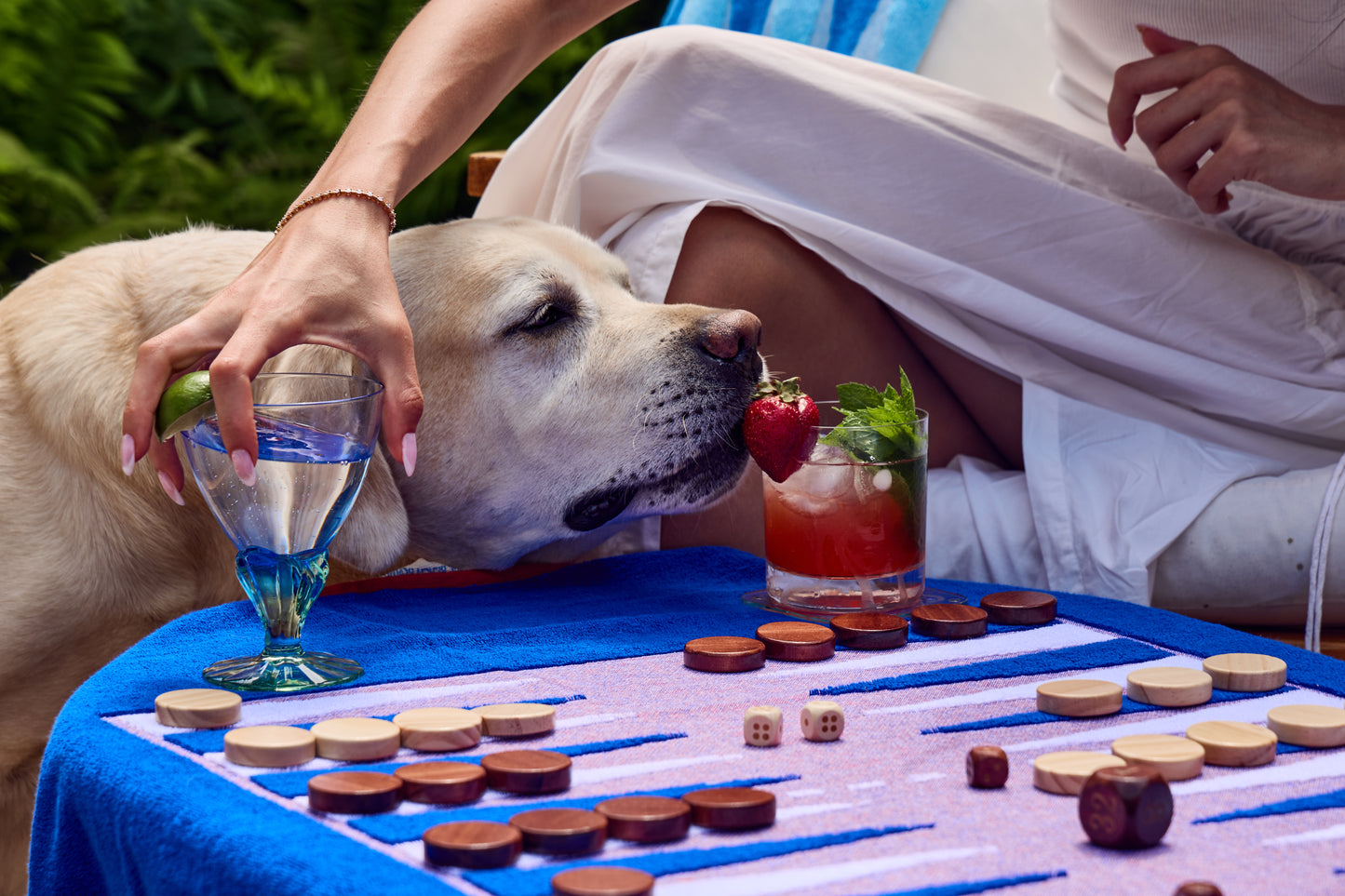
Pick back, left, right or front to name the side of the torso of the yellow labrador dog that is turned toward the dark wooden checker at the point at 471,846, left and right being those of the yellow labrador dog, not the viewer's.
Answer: right

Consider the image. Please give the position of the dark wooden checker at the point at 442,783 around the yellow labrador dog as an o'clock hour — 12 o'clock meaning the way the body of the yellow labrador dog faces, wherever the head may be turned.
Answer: The dark wooden checker is roughly at 3 o'clock from the yellow labrador dog.

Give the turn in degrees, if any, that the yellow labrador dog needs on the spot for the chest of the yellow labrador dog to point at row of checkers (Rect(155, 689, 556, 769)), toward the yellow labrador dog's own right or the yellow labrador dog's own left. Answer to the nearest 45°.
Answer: approximately 90° to the yellow labrador dog's own right

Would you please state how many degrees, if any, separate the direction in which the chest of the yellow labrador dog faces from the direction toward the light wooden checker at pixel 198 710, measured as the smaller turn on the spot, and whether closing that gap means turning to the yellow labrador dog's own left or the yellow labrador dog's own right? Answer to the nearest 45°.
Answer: approximately 90° to the yellow labrador dog's own right

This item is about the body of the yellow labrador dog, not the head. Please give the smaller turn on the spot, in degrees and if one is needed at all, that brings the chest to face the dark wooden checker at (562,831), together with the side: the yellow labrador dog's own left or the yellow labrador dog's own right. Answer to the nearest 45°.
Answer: approximately 90° to the yellow labrador dog's own right

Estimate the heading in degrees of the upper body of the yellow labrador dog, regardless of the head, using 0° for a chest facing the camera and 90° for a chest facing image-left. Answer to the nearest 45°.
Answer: approximately 270°

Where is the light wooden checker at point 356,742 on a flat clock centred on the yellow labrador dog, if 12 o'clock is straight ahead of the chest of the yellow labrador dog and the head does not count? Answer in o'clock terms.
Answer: The light wooden checker is roughly at 3 o'clock from the yellow labrador dog.

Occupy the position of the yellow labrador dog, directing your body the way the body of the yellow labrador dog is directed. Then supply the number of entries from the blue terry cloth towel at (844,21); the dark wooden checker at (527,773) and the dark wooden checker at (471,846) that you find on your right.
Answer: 2

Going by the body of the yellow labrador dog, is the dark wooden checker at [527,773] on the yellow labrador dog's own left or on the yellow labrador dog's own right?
on the yellow labrador dog's own right

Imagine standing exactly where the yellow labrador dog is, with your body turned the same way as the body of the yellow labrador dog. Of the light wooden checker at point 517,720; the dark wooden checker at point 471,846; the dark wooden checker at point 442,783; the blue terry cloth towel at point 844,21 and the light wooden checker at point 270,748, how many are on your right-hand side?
4

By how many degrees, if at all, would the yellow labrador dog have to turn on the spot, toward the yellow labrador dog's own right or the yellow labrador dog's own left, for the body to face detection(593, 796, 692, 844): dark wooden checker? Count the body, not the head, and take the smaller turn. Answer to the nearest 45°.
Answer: approximately 90° to the yellow labrador dog's own right

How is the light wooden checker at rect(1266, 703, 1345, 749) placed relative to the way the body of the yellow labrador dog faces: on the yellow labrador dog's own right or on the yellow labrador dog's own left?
on the yellow labrador dog's own right

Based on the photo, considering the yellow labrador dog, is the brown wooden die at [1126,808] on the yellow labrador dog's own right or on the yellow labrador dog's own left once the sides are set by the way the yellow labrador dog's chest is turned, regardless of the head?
on the yellow labrador dog's own right

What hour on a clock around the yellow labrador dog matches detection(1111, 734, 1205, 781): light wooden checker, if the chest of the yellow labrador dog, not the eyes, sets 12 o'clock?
The light wooden checker is roughly at 2 o'clock from the yellow labrador dog.
